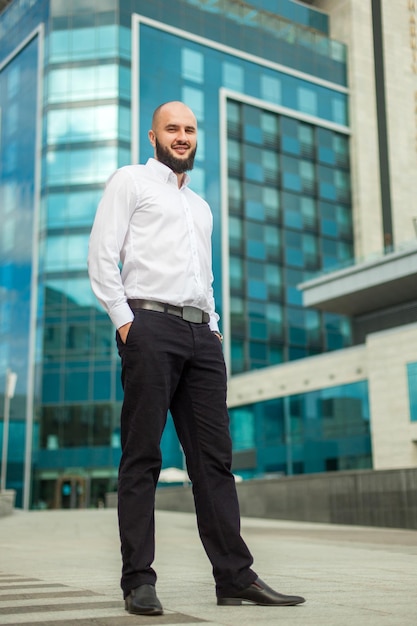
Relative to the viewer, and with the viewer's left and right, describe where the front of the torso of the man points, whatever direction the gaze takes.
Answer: facing the viewer and to the right of the viewer

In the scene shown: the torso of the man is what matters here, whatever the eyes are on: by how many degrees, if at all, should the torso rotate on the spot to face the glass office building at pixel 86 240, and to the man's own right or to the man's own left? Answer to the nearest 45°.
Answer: approximately 135° to the man's own left
